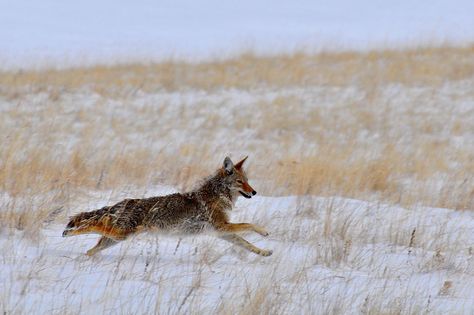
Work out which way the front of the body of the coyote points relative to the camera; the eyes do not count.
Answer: to the viewer's right
